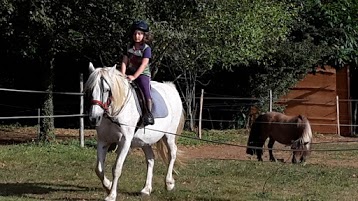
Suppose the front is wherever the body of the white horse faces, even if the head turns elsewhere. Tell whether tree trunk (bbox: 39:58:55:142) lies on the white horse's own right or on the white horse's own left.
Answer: on the white horse's own right

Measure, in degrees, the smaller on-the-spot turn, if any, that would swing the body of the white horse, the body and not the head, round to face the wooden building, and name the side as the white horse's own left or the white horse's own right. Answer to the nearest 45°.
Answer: approximately 180°

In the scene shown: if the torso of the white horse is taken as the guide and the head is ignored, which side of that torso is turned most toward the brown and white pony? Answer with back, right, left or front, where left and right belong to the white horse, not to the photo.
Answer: back

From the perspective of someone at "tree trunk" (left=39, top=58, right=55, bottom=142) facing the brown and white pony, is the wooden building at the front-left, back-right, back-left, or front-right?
front-left

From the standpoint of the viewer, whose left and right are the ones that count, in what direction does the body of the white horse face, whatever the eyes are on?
facing the viewer and to the left of the viewer
